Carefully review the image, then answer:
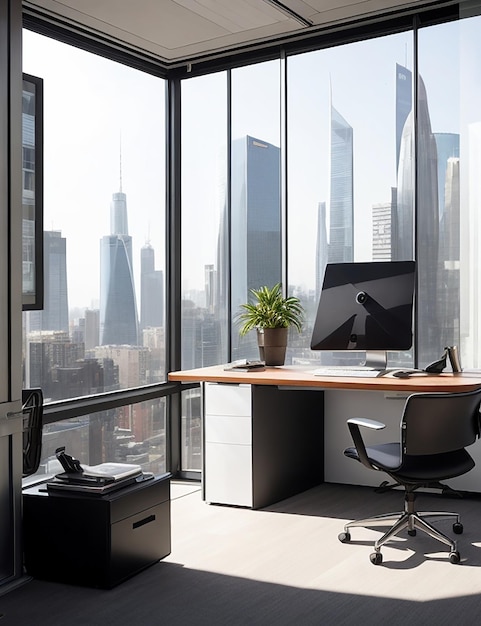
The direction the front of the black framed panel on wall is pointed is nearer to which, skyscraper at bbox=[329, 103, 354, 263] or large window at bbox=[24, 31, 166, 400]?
the skyscraper

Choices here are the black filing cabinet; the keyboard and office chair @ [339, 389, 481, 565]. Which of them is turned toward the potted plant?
the office chair

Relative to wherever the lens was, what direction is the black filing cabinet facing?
facing the viewer and to the right of the viewer

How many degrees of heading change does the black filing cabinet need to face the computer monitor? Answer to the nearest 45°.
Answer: approximately 90° to its left

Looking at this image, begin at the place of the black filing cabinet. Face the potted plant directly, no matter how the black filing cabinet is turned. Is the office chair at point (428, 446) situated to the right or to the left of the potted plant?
right

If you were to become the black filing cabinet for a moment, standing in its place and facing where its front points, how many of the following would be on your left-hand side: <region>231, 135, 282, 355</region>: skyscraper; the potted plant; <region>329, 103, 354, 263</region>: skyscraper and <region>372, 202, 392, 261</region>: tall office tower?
4

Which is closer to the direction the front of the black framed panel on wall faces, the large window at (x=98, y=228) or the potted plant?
the potted plant

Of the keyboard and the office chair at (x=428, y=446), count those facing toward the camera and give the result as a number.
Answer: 1

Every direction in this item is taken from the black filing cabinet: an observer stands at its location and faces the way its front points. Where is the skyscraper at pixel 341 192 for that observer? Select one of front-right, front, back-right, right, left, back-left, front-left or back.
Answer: left

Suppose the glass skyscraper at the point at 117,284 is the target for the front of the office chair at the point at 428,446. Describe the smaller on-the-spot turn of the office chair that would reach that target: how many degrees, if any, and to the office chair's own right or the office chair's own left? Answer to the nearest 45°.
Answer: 0° — it already faces it

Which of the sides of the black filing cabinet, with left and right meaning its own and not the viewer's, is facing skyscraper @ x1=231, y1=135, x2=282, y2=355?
left

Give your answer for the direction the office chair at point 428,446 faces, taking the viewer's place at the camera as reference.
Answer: facing away from the viewer and to the left of the viewer
